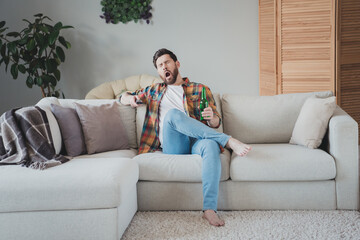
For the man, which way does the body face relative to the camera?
toward the camera

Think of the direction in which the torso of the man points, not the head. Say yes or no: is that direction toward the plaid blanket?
no

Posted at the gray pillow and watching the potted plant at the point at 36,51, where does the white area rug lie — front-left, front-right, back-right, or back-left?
back-right

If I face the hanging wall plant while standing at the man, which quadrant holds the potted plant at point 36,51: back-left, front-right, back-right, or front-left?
front-left

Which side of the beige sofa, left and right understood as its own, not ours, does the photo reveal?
front

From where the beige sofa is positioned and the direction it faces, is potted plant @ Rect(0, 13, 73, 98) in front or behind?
behind

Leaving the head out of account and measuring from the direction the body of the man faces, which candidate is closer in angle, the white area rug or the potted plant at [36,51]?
the white area rug

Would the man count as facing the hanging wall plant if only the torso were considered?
no

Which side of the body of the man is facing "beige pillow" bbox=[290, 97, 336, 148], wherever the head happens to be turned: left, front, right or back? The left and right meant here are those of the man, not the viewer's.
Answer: left

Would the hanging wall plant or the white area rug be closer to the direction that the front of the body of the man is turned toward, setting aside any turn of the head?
the white area rug

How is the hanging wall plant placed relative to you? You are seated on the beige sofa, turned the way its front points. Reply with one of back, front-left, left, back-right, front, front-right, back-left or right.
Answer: back

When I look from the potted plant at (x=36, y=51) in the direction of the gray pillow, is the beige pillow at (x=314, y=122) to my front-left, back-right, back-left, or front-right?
front-left

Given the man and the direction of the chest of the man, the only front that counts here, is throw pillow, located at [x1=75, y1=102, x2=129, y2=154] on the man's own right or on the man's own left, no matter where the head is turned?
on the man's own right
